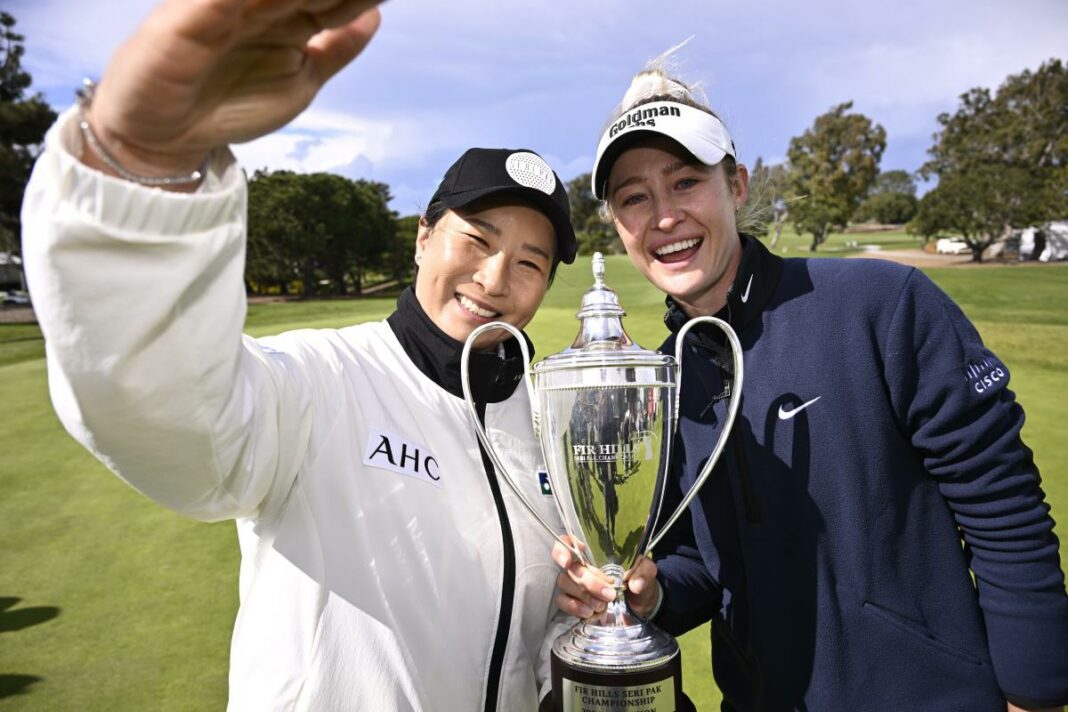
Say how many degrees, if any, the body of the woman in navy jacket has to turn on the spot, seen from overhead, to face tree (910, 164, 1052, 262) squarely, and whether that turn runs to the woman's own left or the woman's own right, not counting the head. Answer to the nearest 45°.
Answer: approximately 135° to the woman's own right

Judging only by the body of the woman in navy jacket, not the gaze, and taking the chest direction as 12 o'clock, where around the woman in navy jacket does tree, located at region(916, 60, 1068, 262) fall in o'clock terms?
The tree is roughly at 5 o'clock from the woman in navy jacket.

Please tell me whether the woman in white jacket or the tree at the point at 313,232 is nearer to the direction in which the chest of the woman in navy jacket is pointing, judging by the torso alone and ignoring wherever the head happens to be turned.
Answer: the woman in white jacket

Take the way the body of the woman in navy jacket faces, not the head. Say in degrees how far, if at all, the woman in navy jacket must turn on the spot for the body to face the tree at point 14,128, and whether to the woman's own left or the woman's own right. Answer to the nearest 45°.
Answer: approximately 90° to the woman's own right

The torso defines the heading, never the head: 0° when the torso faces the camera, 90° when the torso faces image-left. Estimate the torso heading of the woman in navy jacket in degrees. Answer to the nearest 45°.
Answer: approximately 45°

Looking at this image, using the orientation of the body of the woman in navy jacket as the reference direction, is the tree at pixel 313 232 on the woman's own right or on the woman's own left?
on the woman's own right
